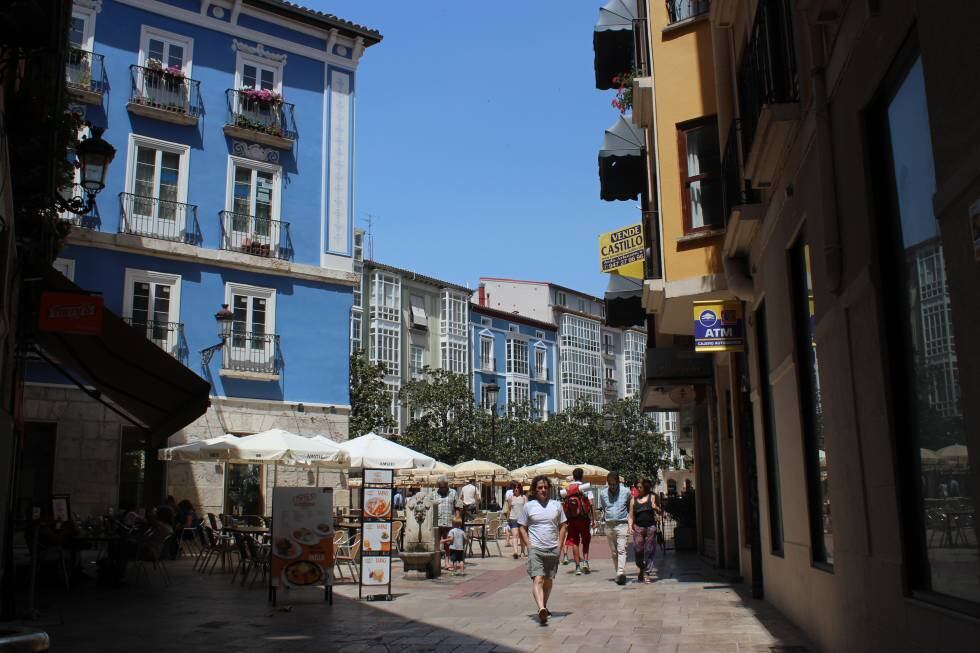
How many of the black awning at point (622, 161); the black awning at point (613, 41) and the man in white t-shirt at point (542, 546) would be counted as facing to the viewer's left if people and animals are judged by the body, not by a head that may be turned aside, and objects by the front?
2

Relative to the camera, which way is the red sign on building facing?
toward the camera

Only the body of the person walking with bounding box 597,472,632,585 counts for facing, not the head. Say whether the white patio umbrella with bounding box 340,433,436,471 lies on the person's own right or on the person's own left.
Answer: on the person's own right

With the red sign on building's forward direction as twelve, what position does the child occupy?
The child is roughly at 8 o'clock from the red sign on building.

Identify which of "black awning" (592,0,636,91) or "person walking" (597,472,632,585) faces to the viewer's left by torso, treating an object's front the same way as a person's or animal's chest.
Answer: the black awning

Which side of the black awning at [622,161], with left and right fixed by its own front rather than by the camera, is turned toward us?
left

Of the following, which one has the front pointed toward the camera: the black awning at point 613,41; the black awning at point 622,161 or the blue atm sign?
the blue atm sign

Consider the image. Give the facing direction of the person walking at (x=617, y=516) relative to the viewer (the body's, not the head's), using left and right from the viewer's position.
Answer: facing the viewer

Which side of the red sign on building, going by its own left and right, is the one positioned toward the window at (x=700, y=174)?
left

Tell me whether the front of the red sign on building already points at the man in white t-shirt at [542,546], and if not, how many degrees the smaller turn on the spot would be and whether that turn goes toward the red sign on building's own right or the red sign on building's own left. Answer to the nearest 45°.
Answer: approximately 90° to the red sign on building's own left

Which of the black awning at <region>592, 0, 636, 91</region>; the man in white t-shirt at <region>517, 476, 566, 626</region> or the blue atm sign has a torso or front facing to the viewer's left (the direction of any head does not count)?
the black awning
